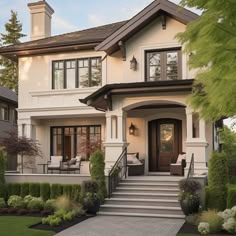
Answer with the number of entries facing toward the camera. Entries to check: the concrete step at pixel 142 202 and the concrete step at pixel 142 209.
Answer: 2

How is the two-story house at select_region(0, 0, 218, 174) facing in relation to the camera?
toward the camera

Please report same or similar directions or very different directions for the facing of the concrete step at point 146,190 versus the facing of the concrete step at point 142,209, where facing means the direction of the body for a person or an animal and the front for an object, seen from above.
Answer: same or similar directions

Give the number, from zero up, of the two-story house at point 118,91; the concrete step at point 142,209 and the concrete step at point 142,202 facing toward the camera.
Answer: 3

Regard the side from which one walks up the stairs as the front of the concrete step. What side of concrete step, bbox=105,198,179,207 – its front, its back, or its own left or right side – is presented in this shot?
front

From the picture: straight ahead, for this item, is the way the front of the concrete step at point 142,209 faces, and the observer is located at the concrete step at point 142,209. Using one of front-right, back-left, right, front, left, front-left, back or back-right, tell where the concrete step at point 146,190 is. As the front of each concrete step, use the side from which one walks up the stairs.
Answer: back

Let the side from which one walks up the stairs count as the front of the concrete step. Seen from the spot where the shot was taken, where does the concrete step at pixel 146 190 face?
facing the viewer

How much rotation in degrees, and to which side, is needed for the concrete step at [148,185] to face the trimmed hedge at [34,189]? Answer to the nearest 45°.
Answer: approximately 90° to its right

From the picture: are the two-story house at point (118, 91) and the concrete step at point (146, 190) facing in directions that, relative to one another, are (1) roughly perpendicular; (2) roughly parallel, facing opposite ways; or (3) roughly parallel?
roughly parallel

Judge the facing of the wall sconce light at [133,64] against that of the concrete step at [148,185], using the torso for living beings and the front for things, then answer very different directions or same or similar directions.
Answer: same or similar directions

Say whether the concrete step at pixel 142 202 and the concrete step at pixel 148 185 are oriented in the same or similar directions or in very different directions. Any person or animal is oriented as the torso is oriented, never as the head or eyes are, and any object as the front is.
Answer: same or similar directions

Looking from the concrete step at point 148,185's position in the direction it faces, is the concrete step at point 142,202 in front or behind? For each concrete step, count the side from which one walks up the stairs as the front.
in front

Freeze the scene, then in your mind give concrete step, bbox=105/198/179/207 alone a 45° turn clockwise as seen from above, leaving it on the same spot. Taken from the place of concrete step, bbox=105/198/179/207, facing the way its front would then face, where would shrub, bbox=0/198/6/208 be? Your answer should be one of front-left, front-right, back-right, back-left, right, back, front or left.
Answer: front-right

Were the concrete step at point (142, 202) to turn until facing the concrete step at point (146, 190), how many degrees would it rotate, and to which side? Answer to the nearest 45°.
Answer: approximately 180°
